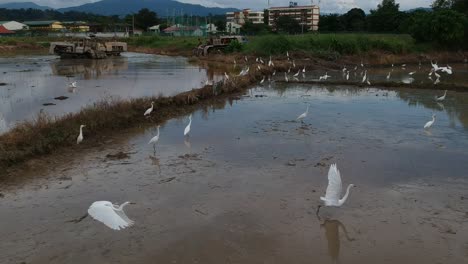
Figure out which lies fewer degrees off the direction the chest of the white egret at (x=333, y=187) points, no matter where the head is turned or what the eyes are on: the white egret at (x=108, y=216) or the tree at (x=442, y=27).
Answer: the tree

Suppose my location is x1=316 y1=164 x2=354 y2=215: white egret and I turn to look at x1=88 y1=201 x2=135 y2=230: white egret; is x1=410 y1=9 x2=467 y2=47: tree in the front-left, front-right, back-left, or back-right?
back-right

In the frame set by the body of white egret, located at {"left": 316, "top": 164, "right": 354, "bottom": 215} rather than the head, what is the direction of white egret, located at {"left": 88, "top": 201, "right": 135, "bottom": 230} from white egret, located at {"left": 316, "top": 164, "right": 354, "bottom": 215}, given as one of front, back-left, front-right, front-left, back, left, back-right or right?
back-right

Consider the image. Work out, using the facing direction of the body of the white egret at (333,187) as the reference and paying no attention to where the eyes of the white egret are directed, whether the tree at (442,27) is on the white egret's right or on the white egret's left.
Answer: on the white egret's left

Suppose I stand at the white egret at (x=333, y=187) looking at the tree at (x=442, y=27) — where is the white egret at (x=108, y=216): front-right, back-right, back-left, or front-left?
back-left

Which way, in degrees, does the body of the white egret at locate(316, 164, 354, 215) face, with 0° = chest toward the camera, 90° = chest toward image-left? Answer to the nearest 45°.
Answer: approximately 270°

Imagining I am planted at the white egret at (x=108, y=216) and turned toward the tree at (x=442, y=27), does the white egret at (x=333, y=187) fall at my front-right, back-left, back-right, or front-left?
front-right
